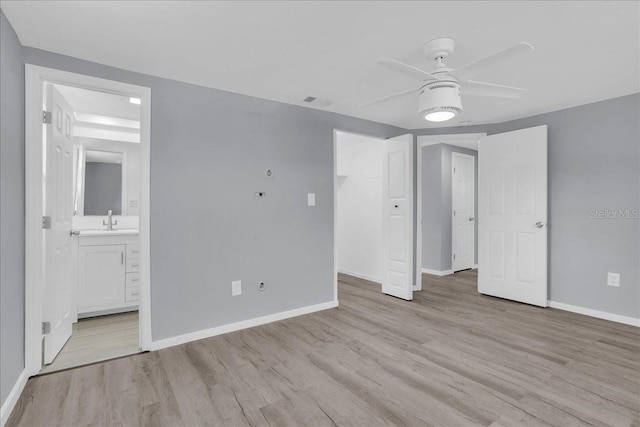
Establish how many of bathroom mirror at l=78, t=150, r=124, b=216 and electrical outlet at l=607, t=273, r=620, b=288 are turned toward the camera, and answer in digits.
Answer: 2

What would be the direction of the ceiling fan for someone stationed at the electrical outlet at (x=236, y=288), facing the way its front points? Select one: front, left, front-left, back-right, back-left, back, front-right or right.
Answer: front-left

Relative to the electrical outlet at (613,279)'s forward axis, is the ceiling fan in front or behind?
in front

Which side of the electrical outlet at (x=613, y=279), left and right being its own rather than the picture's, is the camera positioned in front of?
front

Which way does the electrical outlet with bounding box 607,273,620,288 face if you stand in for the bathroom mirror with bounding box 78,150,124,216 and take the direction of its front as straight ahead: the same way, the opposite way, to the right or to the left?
to the right

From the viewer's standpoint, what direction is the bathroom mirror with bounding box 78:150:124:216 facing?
toward the camera

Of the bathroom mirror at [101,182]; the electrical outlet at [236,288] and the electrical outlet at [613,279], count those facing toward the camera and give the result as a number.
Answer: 3

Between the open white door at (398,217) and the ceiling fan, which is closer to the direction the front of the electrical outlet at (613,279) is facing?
the ceiling fan

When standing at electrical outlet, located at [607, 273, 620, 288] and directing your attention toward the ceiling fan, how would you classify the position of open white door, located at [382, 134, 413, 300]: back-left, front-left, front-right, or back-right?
front-right

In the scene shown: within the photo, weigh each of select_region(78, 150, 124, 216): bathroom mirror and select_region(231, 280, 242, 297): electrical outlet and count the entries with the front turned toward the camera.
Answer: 2

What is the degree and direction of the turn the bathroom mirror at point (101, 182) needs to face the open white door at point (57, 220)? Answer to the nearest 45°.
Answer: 0° — it already faces it
